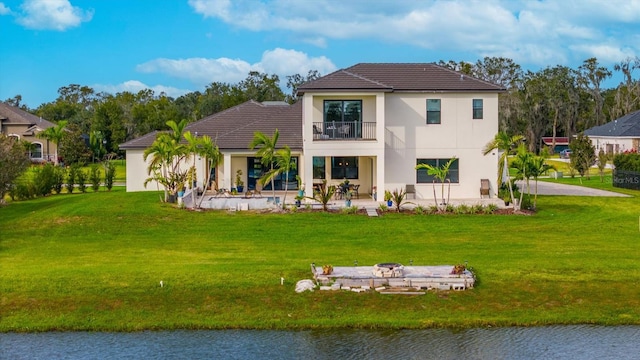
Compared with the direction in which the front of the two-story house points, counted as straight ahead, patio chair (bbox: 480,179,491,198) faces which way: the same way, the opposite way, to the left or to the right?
the opposite way

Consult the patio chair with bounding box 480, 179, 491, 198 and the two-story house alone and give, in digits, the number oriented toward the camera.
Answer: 1

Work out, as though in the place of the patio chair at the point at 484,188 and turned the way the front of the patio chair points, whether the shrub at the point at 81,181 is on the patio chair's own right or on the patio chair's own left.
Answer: on the patio chair's own right

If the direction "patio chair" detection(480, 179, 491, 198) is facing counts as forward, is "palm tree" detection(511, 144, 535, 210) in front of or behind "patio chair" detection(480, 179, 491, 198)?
in front

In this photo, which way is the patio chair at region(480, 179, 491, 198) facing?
toward the camera

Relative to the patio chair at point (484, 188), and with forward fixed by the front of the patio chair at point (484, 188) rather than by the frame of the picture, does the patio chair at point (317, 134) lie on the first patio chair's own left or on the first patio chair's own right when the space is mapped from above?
on the first patio chair's own right

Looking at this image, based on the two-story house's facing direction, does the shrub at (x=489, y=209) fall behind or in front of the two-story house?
behind

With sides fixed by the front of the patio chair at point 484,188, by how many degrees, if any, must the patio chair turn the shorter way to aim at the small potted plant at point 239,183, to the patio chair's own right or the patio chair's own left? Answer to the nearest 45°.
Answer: approximately 90° to the patio chair's own right

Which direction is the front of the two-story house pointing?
away from the camera

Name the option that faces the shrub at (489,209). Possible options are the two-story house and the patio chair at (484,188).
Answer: the patio chair

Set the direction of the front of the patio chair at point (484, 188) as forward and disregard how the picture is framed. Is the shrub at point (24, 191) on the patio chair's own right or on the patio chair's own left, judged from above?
on the patio chair's own right

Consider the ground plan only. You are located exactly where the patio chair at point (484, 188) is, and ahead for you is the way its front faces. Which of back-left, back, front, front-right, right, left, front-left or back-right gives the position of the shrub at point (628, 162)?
back-left

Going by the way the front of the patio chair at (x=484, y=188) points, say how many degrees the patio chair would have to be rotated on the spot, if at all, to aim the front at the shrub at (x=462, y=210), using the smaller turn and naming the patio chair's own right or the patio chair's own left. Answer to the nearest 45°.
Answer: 0° — it already faces it

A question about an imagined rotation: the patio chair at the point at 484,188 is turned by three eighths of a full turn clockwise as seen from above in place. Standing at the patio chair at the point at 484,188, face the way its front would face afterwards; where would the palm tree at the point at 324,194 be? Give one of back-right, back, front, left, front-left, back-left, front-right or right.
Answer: left
